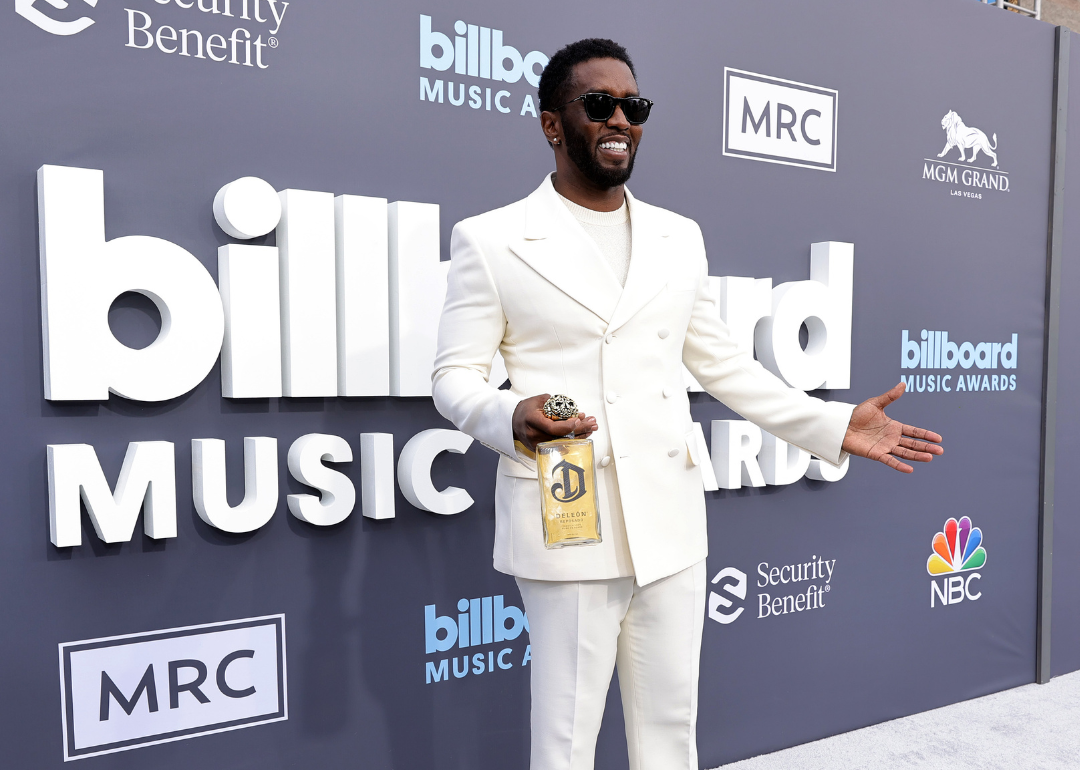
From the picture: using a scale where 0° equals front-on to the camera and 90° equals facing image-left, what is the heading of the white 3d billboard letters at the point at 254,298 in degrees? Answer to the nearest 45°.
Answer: approximately 315°

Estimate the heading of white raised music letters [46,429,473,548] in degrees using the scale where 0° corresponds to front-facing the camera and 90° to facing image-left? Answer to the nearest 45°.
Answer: approximately 315°

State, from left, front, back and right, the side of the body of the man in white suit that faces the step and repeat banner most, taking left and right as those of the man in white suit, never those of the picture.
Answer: back

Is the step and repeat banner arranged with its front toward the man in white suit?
yes

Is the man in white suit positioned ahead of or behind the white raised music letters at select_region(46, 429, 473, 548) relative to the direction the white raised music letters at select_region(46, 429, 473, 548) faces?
ahead

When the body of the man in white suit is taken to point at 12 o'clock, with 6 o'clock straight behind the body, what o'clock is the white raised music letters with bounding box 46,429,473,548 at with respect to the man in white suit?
The white raised music letters is roughly at 5 o'clock from the man in white suit.

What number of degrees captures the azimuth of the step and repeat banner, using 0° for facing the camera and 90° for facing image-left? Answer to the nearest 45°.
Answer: approximately 315°
